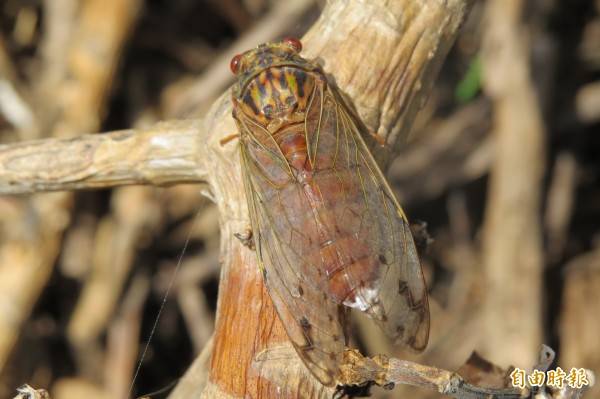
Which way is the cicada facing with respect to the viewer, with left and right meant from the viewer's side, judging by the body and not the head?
facing away from the viewer

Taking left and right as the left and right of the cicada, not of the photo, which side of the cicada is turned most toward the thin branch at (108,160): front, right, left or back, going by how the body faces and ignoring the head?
left
